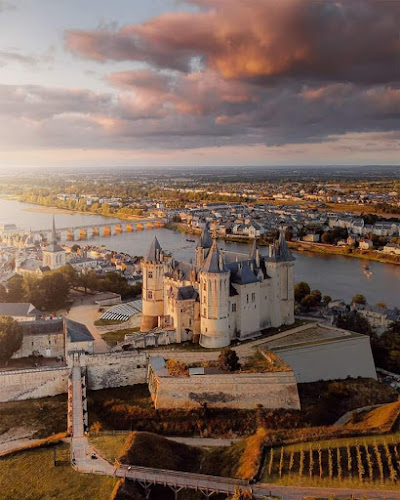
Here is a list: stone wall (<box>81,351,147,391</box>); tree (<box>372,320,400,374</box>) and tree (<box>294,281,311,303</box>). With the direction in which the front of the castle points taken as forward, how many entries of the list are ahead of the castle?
1

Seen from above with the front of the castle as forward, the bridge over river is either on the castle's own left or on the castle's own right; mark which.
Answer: on the castle's own right

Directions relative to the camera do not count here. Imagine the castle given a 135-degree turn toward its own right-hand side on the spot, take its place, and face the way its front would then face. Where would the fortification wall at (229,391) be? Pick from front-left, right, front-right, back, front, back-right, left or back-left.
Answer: back

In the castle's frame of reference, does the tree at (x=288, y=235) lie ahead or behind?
behind

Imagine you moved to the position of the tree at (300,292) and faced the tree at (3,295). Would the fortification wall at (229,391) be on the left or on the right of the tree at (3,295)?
left

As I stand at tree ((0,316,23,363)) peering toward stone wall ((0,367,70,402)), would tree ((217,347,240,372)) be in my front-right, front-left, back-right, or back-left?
front-left

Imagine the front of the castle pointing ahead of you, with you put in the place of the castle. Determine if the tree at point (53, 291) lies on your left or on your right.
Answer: on your right

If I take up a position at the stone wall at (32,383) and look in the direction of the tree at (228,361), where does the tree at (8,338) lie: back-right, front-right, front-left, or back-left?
back-left

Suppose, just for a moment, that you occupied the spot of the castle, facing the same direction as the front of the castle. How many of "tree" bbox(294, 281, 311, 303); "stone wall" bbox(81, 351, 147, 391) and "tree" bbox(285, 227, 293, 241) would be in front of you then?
1

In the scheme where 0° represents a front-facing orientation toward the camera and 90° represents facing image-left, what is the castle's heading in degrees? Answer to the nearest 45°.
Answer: approximately 45°

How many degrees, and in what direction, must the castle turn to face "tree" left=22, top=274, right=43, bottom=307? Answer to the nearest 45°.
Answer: approximately 90° to its right

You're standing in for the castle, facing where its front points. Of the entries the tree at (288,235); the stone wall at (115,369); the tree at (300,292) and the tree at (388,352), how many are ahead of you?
1

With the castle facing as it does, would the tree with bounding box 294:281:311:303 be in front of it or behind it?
behind

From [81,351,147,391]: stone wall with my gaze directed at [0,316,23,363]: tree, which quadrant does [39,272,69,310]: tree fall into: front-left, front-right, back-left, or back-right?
front-right

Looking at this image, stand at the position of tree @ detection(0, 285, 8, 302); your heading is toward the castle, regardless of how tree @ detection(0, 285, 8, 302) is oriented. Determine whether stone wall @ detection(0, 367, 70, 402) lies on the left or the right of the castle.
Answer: right

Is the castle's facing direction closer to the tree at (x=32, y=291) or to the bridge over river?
the tree

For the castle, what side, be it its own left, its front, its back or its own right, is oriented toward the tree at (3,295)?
right

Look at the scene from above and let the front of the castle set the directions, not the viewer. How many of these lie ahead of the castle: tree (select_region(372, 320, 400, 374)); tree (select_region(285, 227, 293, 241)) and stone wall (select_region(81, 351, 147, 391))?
1
